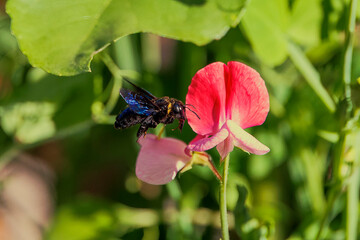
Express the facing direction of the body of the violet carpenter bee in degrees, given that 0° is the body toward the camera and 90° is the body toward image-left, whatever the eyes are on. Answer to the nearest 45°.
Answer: approximately 270°
